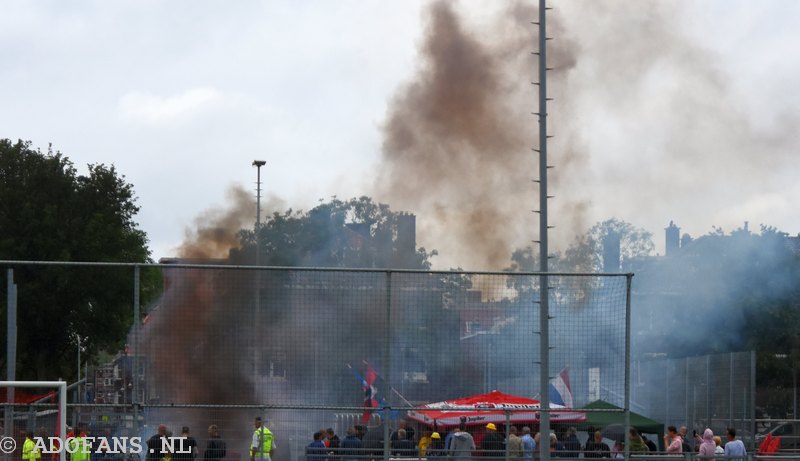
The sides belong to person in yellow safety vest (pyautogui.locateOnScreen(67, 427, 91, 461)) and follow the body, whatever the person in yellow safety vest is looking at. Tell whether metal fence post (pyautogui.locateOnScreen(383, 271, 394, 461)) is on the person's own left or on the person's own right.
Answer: on the person's own right

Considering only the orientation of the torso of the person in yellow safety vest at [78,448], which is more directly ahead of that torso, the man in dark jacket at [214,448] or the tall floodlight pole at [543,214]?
the tall floodlight pole

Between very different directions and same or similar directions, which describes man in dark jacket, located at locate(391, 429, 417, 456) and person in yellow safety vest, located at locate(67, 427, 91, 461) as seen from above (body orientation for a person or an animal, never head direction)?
same or similar directions

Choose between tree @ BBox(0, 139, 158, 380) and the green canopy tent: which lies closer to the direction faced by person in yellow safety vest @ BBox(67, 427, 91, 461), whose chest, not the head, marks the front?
the tree

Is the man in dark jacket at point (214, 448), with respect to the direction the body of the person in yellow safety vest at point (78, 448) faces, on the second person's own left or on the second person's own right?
on the second person's own right

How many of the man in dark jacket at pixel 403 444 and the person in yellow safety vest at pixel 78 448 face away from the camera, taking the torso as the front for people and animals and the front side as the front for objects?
2

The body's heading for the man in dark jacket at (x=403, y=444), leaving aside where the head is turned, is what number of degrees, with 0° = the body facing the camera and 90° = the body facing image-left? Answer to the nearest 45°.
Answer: approximately 180°

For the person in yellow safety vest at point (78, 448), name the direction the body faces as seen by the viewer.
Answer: away from the camera

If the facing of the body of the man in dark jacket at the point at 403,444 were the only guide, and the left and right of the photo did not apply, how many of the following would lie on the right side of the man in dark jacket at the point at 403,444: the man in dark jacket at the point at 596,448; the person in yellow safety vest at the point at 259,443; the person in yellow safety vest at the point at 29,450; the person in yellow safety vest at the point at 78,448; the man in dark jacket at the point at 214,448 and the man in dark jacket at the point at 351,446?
1

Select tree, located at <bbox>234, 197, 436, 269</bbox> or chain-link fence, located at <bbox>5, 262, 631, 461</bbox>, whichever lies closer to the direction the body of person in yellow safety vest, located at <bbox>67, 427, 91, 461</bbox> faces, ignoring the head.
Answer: the tree
